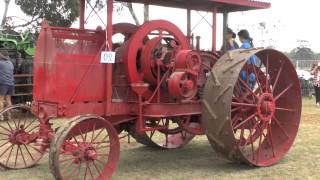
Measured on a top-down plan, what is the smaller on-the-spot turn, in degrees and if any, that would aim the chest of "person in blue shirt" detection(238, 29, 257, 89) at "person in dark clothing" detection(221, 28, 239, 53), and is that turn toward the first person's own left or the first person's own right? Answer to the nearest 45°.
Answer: approximately 45° to the first person's own right

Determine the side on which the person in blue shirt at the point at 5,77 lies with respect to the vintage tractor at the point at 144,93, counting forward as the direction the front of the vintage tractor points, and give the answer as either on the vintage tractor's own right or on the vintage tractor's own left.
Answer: on the vintage tractor's own right

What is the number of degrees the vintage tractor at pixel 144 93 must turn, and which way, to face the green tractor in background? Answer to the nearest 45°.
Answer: approximately 90° to its right

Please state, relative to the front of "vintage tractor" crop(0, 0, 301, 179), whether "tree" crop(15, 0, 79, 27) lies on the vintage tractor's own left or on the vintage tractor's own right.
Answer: on the vintage tractor's own right
